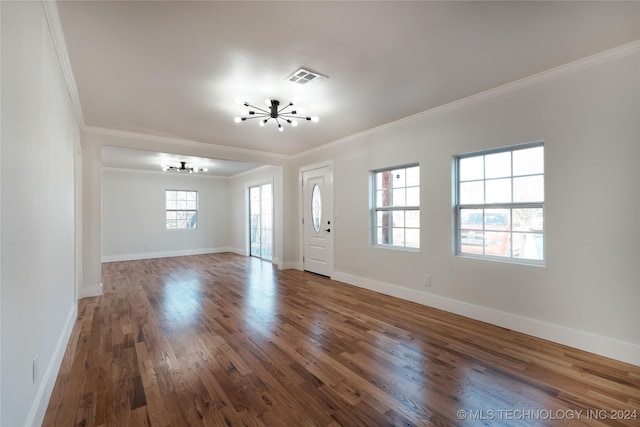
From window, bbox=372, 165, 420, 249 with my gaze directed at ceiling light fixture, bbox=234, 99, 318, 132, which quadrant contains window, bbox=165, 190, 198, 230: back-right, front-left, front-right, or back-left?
front-right

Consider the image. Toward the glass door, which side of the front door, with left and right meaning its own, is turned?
right

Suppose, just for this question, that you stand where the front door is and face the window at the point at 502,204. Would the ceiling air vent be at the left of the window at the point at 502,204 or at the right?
right

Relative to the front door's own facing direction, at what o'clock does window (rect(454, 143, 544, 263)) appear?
The window is roughly at 9 o'clock from the front door.

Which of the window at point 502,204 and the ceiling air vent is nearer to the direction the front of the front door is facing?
the ceiling air vent

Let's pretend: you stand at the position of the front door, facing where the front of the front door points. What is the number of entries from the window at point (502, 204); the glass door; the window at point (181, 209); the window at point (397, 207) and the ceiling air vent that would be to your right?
2

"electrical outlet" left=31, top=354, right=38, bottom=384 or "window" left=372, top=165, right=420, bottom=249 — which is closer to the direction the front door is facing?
the electrical outlet

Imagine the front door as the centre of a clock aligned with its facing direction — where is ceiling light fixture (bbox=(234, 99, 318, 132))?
The ceiling light fixture is roughly at 11 o'clock from the front door.

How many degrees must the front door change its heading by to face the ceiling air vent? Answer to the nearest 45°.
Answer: approximately 45° to its left

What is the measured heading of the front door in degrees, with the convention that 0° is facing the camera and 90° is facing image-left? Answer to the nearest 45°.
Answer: approximately 45°

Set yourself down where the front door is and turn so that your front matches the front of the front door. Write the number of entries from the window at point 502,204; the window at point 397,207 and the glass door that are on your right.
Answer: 1

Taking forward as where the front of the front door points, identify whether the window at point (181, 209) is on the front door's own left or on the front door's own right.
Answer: on the front door's own right

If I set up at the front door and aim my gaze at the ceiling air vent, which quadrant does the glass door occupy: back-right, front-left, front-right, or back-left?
back-right

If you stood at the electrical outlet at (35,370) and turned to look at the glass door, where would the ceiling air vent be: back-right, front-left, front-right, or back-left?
front-right

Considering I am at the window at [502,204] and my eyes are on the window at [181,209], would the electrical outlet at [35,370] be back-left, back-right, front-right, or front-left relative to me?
front-left

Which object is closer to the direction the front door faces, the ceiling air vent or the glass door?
the ceiling air vent

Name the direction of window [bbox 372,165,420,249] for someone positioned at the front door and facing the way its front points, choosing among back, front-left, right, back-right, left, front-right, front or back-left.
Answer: left
